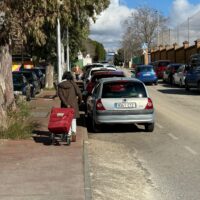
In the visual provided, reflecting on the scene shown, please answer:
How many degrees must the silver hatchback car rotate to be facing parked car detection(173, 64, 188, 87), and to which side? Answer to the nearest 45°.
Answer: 0° — it already faces it

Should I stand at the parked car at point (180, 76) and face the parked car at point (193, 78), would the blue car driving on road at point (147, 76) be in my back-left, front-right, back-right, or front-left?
back-right

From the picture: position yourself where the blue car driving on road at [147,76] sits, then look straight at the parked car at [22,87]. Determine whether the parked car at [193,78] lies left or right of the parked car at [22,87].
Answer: left

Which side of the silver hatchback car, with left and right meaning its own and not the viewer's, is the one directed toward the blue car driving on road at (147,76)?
front

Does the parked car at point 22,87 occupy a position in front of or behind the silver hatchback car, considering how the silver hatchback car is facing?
in front

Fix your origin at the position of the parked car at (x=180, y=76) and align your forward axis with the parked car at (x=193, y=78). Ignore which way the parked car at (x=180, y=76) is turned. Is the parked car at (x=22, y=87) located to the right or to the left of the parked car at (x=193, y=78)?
right

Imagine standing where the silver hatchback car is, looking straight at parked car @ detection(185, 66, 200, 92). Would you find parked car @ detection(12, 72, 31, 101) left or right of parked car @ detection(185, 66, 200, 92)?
left

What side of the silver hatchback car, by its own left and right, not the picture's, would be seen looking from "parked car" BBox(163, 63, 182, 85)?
front

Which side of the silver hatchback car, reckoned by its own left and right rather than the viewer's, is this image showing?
back
